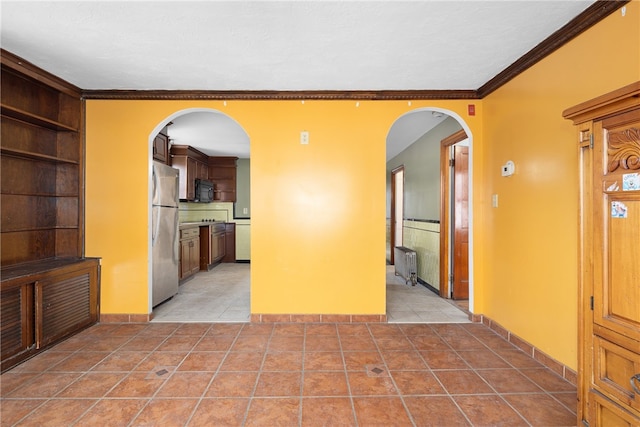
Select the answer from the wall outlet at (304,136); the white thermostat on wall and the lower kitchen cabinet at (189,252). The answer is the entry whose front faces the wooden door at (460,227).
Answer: the lower kitchen cabinet

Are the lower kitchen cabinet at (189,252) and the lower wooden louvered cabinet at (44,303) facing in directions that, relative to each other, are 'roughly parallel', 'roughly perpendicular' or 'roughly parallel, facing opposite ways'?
roughly parallel

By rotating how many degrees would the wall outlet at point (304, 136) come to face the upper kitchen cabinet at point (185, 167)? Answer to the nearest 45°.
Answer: approximately 135° to its right

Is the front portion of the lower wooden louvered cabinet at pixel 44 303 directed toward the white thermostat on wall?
yes

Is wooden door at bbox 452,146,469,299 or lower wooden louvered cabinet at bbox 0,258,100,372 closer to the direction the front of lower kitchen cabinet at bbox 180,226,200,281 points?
the wooden door

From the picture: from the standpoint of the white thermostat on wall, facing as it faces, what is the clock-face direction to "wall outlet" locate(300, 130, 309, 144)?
The wall outlet is roughly at 1 o'clock from the white thermostat on wall.

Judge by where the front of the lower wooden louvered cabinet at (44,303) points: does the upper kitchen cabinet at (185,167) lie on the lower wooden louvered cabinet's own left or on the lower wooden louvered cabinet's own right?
on the lower wooden louvered cabinet's own left

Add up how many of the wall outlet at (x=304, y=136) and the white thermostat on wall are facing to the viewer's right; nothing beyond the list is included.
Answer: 0

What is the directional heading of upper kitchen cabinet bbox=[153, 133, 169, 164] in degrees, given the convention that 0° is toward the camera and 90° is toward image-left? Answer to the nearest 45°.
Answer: approximately 315°

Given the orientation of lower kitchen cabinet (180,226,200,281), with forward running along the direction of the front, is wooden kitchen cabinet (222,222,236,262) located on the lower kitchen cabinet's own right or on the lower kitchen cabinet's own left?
on the lower kitchen cabinet's own left

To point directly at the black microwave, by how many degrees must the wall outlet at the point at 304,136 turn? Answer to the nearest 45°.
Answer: approximately 135° to its right

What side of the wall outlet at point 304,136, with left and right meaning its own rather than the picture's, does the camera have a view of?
front

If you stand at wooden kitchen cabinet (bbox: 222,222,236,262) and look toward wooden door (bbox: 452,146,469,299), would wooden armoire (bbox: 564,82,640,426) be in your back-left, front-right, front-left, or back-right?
front-right

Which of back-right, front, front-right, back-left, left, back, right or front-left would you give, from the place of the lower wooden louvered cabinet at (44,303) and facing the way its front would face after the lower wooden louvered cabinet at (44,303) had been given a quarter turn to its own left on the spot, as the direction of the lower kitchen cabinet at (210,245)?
front

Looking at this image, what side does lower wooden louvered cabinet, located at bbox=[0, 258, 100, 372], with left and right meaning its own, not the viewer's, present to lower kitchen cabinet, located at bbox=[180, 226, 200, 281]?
left

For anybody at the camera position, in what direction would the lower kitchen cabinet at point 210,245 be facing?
facing the viewer and to the right of the viewer
